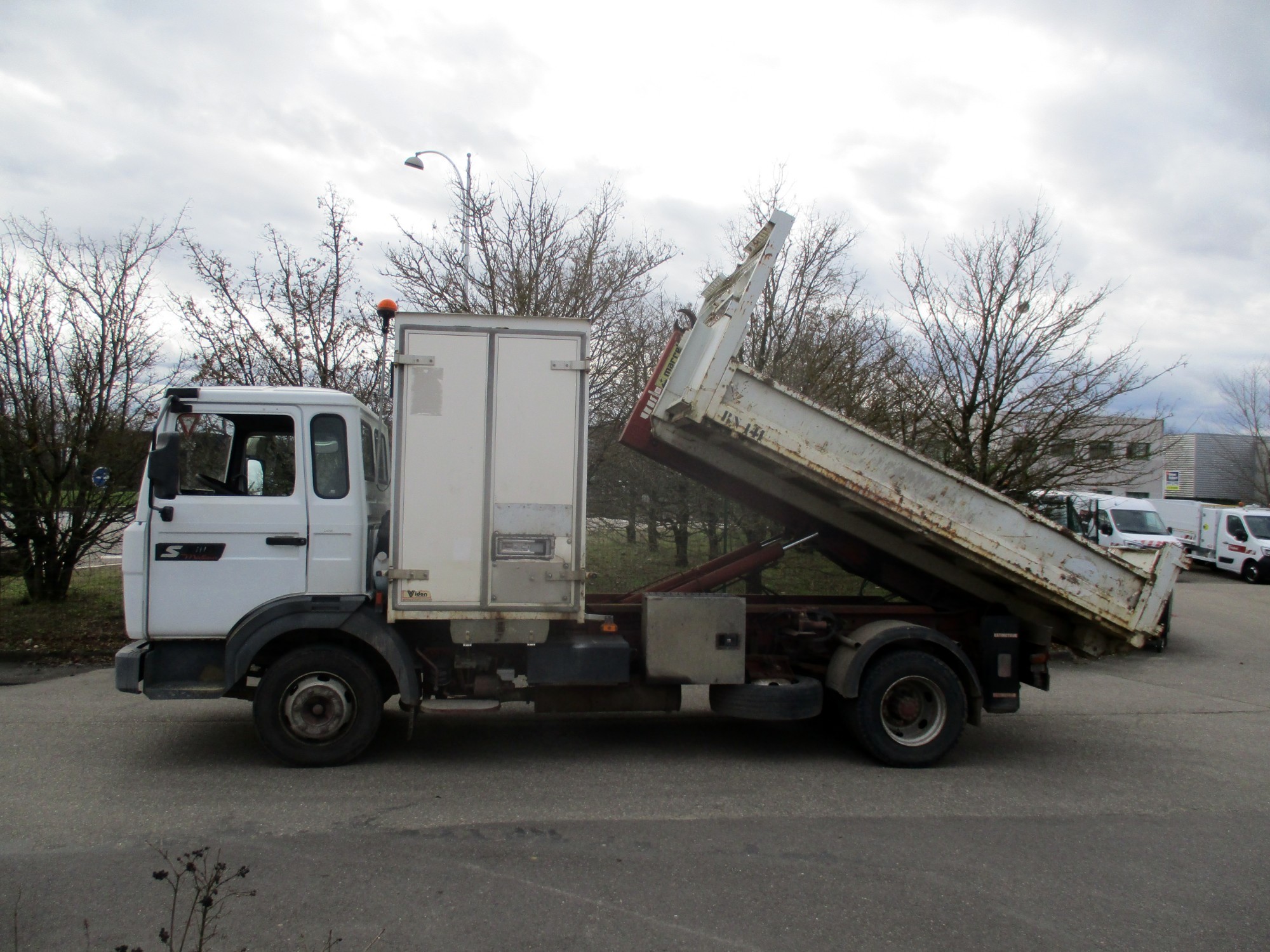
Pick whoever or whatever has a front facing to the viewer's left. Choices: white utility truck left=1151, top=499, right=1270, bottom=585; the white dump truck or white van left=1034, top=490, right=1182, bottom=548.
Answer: the white dump truck

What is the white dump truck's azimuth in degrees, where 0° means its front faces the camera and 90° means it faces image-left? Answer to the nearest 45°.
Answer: approximately 90°

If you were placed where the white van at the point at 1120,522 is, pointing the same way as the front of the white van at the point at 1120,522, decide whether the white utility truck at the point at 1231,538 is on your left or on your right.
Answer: on your left

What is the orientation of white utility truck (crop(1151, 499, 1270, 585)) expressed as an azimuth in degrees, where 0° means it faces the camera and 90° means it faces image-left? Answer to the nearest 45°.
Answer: approximately 315°

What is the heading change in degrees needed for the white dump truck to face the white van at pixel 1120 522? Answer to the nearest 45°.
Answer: approximately 135° to its right

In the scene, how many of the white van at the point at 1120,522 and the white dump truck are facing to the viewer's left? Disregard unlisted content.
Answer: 1

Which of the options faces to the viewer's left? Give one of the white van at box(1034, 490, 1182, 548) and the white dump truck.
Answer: the white dump truck

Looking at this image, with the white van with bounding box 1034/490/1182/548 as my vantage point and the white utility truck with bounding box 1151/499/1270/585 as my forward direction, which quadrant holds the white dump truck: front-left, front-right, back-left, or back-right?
back-right

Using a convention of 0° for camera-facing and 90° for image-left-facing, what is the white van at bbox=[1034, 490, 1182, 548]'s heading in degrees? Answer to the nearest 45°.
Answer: approximately 315°
